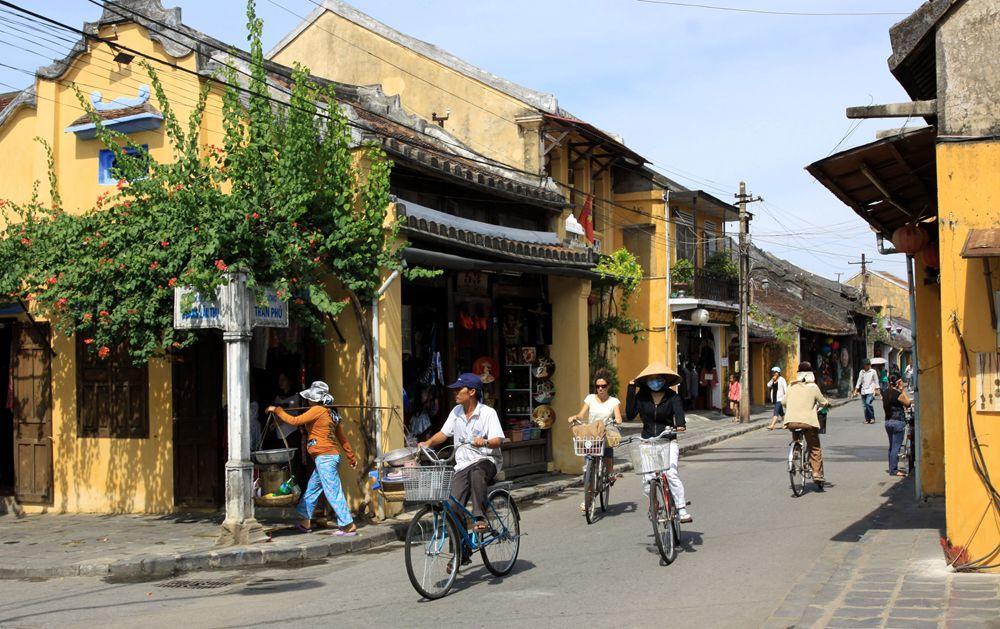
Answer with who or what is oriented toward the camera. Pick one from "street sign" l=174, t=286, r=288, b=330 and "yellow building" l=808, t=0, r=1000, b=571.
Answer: the street sign

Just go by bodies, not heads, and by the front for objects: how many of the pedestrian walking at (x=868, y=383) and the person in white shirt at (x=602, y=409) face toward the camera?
2

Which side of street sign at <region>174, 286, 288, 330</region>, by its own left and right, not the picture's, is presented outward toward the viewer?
front

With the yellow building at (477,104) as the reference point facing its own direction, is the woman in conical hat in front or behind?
in front

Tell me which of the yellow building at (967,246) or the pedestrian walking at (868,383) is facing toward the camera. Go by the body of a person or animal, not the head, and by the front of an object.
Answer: the pedestrian walking

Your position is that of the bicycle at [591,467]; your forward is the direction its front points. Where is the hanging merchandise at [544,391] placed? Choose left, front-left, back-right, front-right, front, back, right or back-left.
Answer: back

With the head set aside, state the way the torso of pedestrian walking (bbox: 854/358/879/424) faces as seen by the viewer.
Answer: toward the camera

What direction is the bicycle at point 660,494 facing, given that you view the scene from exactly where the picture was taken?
facing the viewer

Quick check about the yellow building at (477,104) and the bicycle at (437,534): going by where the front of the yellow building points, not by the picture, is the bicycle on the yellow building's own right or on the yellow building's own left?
on the yellow building's own right

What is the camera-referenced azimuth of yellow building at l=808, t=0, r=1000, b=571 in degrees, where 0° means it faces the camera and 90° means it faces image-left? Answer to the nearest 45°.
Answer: approximately 90°

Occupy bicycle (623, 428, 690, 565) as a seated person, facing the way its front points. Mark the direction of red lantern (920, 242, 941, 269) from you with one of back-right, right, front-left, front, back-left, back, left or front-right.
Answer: back-left

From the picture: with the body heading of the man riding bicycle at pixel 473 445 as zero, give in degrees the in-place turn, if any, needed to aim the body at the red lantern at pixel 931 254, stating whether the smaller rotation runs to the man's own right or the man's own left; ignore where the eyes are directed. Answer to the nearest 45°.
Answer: approximately 180°

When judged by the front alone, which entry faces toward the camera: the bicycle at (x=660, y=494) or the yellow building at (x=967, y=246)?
the bicycle

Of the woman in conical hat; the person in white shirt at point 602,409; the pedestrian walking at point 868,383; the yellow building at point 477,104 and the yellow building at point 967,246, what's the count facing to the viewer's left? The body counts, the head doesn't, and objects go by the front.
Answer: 1
